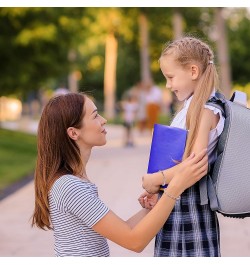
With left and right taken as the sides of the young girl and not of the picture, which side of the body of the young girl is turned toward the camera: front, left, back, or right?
left

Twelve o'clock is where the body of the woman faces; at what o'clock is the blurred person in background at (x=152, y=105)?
The blurred person in background is roughly at 9 o'clock from the woman.

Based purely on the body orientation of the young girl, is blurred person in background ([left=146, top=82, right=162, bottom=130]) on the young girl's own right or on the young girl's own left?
on the young girl's own right

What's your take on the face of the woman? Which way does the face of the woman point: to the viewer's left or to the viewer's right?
to the viewer's right

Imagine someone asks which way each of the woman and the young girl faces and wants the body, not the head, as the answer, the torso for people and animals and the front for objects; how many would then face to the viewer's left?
1

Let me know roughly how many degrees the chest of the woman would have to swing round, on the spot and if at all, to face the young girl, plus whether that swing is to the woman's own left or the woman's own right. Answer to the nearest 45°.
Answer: approximately 45° to the woman's own left

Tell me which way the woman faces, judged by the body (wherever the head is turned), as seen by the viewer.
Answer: to the viewer's right

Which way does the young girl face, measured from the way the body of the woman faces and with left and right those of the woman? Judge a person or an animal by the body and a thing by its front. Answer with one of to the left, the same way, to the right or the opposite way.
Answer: the opposite way

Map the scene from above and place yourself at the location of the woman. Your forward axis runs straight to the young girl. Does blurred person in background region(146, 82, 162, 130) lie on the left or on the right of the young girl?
left

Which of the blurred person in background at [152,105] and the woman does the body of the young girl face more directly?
the woman

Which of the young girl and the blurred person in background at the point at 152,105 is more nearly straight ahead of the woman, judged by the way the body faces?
the young girl

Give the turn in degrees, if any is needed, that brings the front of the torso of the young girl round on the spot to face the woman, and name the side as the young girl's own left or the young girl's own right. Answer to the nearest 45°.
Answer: approximately 45° to the young girl's own left

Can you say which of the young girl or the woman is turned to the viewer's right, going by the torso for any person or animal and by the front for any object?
the woman

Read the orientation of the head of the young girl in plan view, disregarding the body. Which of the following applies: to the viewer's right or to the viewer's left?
to the viewer's left
